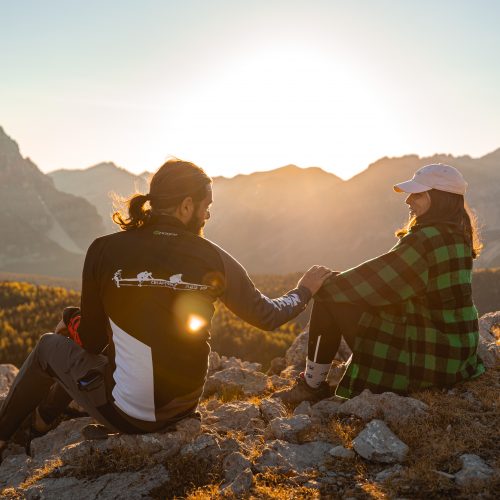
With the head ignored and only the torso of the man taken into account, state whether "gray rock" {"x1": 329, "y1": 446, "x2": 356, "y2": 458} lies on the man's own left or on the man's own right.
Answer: on the man's own right

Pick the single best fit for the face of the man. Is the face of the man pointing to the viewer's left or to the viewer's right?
to the viewer's right

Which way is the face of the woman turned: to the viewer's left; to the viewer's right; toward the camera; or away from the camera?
to the viewer's left

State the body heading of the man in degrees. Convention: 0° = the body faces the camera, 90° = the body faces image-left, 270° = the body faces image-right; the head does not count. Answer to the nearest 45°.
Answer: approximately 180°

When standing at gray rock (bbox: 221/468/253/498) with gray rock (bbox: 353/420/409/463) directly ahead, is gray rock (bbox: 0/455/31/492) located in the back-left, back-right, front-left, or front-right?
back-left

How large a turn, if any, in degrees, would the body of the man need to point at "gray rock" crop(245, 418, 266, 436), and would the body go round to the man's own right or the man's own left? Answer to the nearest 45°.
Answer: approximately 45° to the man's own right

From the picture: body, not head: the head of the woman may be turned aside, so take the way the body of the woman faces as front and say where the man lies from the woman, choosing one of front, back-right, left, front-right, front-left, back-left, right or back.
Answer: front-left

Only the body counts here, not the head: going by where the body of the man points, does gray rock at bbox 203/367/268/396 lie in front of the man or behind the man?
in front

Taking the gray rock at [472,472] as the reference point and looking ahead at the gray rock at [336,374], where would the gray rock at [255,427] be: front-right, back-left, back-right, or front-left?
front-left

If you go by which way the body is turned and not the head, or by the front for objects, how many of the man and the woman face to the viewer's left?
1

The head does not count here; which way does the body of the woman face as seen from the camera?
to the viewer's left

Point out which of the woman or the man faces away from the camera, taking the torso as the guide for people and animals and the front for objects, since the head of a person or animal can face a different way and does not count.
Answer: the man

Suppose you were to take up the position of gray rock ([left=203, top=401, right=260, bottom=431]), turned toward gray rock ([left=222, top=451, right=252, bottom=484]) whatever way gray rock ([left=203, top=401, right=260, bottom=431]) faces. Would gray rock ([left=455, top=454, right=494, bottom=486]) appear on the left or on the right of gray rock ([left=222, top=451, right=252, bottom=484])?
left
